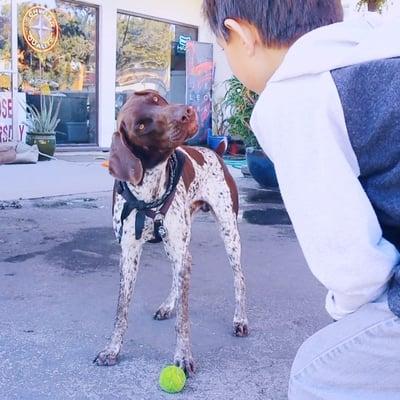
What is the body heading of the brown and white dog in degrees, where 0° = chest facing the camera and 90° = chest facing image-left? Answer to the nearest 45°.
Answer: approximately 45°

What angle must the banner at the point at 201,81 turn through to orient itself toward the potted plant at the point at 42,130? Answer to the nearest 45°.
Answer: approximately 45° to its right

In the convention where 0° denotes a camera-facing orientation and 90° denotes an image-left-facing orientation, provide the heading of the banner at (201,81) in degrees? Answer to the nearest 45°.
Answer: approximately 0°

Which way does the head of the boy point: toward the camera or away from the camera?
away from the camera

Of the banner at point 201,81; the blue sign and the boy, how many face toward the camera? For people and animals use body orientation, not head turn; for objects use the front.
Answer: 2

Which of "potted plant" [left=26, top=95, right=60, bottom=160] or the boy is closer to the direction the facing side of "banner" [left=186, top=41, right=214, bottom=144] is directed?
the boy

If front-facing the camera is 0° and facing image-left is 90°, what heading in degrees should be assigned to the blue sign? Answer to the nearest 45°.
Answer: approximately 0°

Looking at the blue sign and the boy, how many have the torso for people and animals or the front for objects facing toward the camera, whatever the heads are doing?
1
